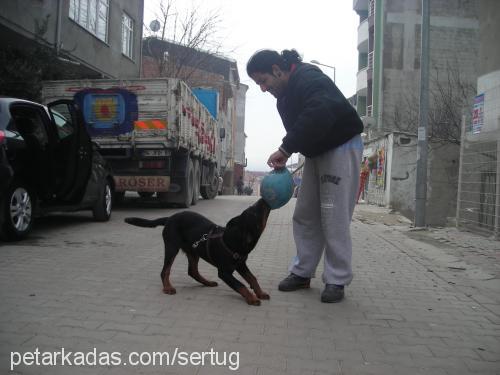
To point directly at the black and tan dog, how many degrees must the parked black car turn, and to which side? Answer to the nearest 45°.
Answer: approximately 90° to its right

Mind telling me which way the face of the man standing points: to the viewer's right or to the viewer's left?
to the viewer's left

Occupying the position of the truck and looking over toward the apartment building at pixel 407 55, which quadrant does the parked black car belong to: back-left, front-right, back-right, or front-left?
back-right

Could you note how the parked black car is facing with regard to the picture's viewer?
facing away from the viewer and to the right of the viewer

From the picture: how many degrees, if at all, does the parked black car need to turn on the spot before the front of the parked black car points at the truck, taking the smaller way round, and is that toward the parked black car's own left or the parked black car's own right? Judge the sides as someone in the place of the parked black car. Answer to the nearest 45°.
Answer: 0° — it already faces it

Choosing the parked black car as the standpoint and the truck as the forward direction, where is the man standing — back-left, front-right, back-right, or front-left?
back-right
